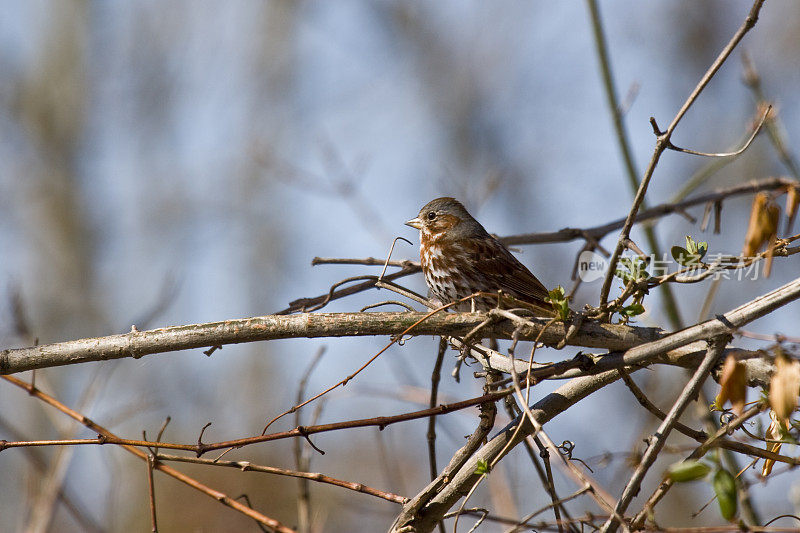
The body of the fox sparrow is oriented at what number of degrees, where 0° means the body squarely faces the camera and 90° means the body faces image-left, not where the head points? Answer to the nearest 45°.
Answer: approximately 90°

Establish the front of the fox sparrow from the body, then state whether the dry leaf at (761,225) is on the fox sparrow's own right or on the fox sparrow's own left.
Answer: on the fox sparrow's own left

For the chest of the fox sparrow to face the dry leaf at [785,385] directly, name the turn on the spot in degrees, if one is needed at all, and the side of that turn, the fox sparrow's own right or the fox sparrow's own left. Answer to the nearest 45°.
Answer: approximately 90° to the fox sparrow's own left

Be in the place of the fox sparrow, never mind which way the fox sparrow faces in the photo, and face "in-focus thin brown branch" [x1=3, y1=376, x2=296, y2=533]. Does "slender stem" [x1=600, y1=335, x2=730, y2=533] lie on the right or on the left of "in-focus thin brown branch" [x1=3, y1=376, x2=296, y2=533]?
left

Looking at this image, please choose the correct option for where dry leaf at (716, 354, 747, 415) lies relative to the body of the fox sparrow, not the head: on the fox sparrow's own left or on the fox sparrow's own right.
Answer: on the fox sparrow's own left
